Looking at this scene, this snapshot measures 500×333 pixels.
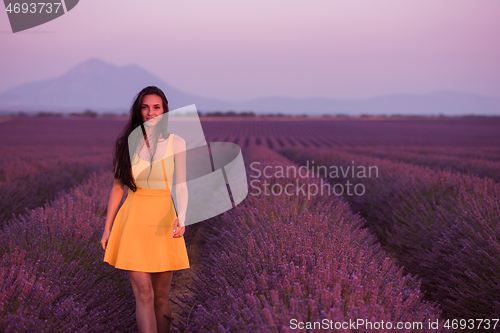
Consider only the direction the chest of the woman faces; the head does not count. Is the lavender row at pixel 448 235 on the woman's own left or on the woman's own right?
on the woman's own left

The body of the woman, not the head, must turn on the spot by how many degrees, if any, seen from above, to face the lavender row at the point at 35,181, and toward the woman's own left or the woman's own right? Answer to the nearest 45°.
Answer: approximately 180°

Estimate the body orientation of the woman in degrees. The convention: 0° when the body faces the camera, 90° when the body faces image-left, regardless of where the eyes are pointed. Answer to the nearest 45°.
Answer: approximately 0°

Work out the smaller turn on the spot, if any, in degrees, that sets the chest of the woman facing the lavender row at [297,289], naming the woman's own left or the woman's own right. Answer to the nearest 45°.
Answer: approximately 45° to the woman's own left
